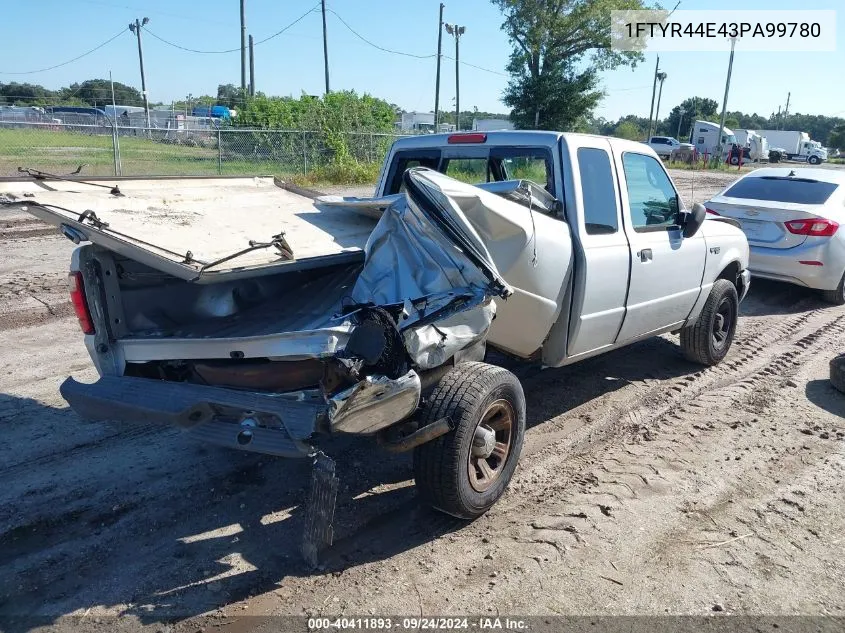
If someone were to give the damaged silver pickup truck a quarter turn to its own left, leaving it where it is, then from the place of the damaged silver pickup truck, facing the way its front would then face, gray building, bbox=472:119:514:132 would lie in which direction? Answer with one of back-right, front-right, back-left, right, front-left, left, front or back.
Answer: front-right

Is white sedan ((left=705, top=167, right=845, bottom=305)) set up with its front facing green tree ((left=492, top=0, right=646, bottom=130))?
no

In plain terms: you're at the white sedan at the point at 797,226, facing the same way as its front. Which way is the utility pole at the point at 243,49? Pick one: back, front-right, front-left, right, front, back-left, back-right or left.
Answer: left

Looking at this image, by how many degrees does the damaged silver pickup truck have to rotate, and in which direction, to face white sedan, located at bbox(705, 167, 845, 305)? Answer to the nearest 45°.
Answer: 0° — it already faces it

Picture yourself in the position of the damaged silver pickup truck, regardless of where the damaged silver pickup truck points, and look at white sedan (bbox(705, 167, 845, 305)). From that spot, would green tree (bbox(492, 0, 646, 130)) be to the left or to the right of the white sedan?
left

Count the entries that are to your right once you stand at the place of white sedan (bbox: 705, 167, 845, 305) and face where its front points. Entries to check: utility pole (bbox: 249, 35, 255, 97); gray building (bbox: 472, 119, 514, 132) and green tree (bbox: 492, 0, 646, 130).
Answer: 0

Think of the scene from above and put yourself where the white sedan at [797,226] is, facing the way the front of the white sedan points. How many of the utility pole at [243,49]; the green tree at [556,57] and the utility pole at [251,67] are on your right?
0

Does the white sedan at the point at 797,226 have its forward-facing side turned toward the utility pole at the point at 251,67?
no

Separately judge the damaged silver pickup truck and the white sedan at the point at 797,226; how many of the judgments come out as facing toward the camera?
0

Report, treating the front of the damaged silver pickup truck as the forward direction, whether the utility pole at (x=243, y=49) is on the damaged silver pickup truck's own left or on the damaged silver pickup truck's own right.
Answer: on the damaged silver pickup truck's own left

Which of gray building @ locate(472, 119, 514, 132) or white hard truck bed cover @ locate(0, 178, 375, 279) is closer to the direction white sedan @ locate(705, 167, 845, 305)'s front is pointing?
the gray building

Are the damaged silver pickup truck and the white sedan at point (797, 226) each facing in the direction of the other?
no

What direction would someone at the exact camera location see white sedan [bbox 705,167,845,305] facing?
facing away from the viewer and to the right of the viewer

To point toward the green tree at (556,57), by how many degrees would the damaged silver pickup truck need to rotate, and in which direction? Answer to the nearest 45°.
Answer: approximately 45° to its left

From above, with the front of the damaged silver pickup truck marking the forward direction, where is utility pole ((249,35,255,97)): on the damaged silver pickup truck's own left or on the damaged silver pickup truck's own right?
on the damaged silver pickup truck's own left

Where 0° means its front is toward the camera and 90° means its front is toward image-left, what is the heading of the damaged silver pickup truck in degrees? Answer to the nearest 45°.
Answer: approximately 225°
